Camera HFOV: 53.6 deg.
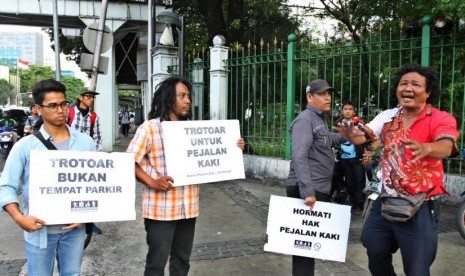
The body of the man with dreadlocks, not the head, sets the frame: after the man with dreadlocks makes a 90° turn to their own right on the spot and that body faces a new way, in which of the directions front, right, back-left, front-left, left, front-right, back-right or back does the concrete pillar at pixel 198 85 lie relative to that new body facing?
back-right

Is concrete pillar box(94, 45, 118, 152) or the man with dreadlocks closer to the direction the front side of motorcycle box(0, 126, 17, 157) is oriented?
the man with dreadlocks

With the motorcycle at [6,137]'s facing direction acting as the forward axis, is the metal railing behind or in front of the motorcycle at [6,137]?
in front

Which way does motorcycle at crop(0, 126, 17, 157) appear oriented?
toward the camera

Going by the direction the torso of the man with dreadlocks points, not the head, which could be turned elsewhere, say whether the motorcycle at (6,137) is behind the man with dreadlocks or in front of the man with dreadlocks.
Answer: behind

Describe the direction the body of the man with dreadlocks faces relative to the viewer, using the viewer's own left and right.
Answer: facing the viewer and to the right of the viewer

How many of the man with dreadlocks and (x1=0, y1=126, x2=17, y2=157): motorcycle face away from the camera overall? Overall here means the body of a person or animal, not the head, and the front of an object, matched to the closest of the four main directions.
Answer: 0

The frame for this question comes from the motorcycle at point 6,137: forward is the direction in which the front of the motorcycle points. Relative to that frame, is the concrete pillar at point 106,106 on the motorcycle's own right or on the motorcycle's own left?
on the motorcycle's own left

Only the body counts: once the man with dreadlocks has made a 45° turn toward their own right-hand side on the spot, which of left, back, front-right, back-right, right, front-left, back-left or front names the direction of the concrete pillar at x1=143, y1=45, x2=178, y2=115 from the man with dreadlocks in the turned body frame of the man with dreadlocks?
back

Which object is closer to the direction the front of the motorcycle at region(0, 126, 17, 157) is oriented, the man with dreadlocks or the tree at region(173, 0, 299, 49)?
the man with dreadlocks
